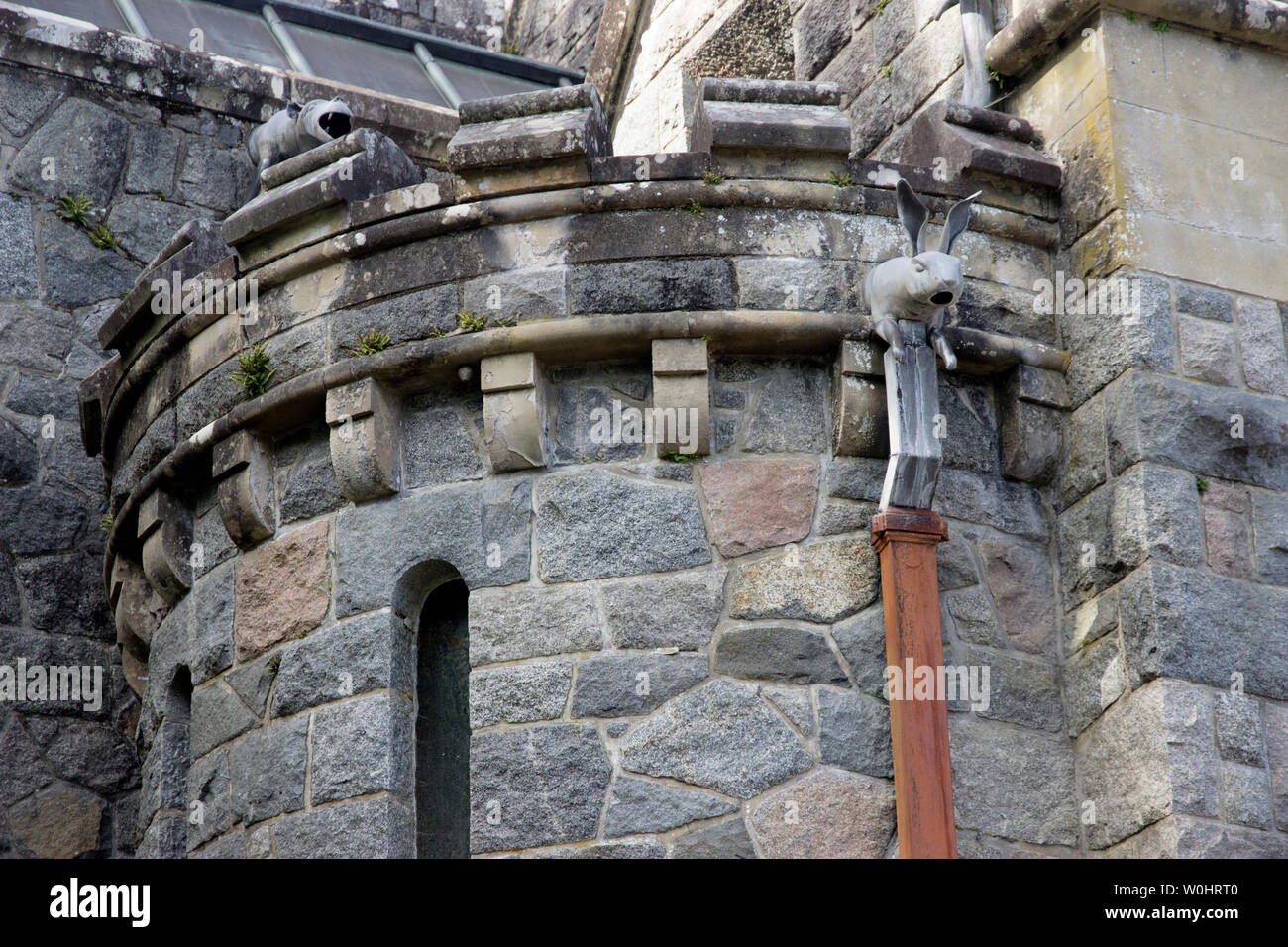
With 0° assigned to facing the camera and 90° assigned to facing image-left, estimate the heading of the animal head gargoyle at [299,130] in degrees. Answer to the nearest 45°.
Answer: approximately 315°

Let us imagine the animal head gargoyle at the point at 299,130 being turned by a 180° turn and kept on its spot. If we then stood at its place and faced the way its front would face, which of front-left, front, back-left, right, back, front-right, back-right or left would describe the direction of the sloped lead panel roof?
front-right

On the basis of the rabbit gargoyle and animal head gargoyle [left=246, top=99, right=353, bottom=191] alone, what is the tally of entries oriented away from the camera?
0

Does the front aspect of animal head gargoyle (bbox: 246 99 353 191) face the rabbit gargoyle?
yes

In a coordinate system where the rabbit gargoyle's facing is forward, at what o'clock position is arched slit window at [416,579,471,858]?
The arched slit window is roughly at 5 o'clock from the rabbit gargoyle.

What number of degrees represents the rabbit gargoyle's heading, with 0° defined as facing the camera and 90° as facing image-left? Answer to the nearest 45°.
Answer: approximately 315°

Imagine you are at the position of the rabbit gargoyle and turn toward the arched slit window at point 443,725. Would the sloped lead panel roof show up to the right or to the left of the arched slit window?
right
